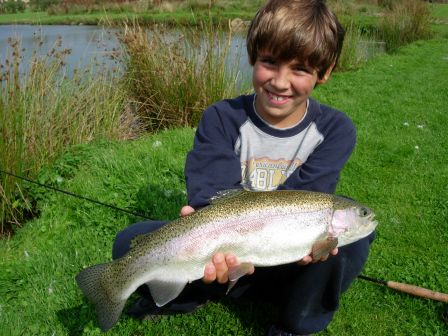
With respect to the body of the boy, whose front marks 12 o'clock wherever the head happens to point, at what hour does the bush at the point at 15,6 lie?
The bush is roughly at 5 o'clock from the boy.

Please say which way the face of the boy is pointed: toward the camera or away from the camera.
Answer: toward the camera

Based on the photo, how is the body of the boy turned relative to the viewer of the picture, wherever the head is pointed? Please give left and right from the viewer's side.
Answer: facing the viewer
